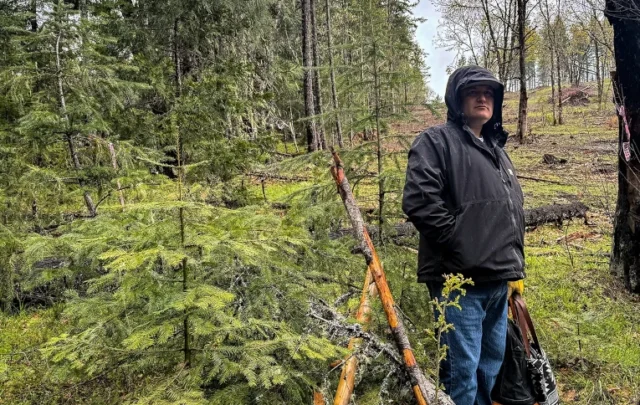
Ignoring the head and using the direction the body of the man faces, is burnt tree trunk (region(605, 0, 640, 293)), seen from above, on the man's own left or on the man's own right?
on the man's own left

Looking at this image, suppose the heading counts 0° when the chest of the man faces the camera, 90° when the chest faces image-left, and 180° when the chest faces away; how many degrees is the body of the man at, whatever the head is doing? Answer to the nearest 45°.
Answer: approximately 315°

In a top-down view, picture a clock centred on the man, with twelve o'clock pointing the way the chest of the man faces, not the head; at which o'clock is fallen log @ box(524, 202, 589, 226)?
The fallen log is roughly at 8 o'clock from the man.

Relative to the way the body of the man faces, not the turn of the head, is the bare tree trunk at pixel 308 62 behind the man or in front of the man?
behind

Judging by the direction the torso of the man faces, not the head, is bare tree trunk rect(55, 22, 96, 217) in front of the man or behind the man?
behind
